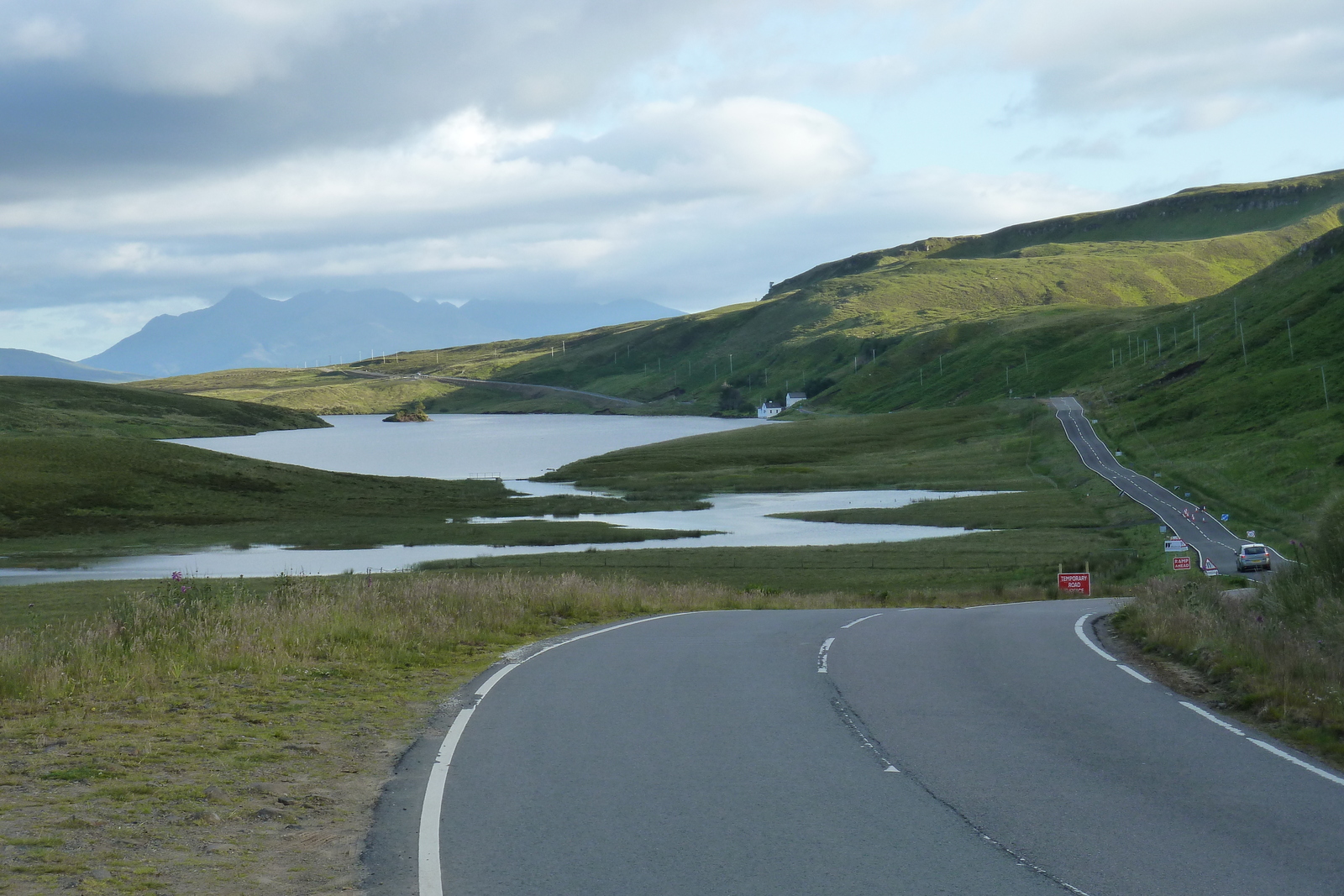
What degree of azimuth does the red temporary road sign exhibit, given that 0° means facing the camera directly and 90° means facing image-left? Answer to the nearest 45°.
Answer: approximately 0°
